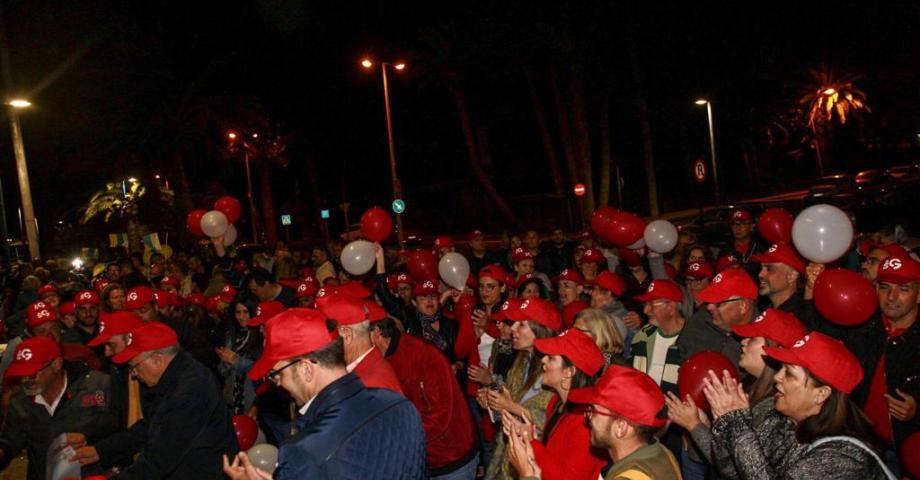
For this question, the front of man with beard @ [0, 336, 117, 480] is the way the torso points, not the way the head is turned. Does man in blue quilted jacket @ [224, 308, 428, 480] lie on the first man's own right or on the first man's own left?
on the first man's own left

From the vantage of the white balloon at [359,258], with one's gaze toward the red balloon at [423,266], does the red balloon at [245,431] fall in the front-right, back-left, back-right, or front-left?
back-right

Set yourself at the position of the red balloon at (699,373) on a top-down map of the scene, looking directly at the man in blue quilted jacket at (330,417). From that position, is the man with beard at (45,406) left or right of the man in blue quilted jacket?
right

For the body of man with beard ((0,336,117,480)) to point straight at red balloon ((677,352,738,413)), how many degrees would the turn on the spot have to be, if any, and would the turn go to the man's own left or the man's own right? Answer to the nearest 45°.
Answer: approximately 90° to the man's own left

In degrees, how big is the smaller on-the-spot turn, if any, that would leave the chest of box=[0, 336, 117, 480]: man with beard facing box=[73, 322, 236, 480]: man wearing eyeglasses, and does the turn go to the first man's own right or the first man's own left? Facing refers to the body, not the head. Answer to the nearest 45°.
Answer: approximately 45° to the first man's own left
